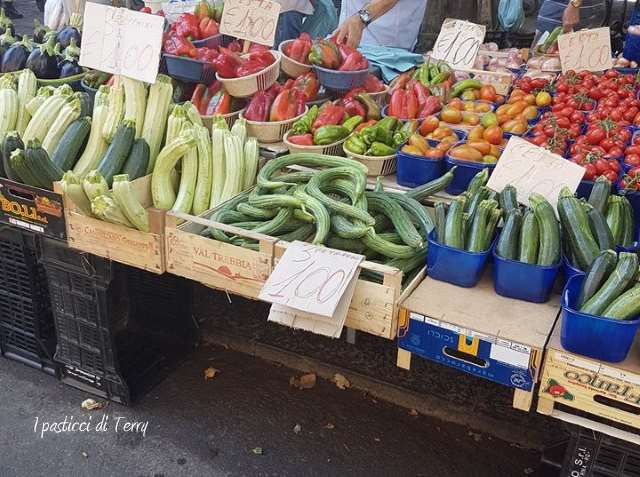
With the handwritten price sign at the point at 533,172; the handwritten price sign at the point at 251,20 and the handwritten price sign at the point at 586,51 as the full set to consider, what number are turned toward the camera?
3

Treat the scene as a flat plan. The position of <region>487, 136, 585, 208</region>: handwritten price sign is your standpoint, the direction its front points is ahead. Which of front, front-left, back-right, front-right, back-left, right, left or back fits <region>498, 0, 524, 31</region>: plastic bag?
back

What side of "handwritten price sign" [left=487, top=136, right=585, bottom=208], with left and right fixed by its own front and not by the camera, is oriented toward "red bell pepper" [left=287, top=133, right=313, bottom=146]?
right

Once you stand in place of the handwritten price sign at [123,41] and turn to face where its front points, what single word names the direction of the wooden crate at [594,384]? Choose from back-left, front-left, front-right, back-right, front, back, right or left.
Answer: front-left

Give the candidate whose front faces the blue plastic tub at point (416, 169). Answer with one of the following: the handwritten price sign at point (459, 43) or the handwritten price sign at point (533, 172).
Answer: the handwritten price sign at point (459, 43)

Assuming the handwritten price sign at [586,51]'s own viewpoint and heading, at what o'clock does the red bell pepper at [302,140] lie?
The red bell pepper is roughly at 1 o'clock from the handwritten price sign.

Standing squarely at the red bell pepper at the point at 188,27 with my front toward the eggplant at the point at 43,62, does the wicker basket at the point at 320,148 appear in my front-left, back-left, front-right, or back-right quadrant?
back-left

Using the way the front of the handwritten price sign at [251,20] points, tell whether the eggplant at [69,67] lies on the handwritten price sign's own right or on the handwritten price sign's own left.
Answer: on the handwritten price sign's own right

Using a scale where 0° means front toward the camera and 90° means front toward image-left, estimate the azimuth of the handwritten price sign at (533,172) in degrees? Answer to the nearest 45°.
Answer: approximately 0°

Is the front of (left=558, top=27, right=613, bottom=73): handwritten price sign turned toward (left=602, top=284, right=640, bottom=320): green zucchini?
yes

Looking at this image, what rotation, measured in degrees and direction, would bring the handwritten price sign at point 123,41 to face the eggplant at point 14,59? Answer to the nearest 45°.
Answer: approximately 135° to its right
